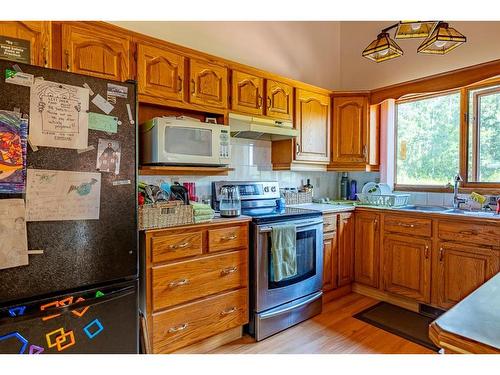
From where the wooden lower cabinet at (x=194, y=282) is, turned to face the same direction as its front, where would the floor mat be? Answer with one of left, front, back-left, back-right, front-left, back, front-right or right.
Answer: front-left

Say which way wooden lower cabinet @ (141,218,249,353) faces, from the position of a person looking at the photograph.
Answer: facing the viewer and to the right of the viewer

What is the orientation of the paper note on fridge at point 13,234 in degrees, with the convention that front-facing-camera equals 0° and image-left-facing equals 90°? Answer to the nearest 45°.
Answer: approximately 315°

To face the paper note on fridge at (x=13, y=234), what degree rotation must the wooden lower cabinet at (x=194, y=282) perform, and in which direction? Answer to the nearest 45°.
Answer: approximately 90° to its right

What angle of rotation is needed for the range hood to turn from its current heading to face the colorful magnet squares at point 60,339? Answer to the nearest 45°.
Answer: approximately 90° to its right

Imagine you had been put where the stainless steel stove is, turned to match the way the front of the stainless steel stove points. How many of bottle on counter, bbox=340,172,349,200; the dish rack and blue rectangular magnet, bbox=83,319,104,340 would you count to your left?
2

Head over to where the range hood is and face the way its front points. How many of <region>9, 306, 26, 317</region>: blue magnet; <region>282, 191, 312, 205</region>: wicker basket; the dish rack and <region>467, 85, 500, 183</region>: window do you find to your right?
1

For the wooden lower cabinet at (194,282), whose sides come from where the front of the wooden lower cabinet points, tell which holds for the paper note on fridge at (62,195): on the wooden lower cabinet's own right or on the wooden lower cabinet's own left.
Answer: on the wooden lower cabinet's own right

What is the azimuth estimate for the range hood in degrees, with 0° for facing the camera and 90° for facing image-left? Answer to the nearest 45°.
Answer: approximately 315°

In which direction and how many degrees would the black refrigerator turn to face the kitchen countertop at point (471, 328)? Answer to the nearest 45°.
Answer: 0° — it already faces it
